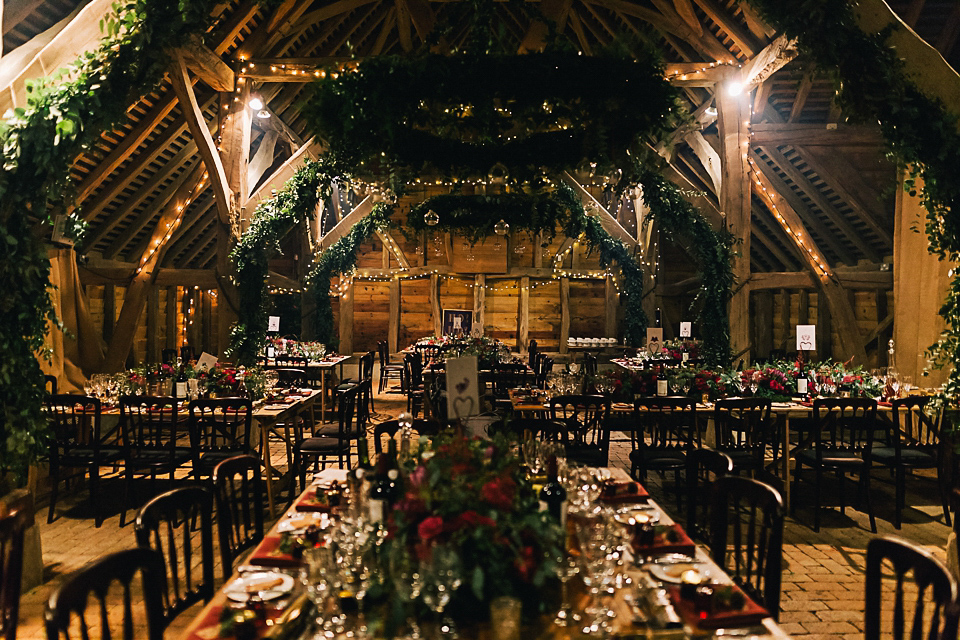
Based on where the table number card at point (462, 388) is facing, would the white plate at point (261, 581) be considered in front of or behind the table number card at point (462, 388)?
in front

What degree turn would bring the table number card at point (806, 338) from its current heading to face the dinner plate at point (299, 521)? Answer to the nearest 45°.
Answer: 0° — it already faces it

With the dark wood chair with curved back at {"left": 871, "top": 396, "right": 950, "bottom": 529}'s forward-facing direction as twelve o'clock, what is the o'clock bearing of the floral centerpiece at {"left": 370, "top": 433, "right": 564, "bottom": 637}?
The floral centerpiece is roughly at 8 o'clock from the dark wood chair with curved back.

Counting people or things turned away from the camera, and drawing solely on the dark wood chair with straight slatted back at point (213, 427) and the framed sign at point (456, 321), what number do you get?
1

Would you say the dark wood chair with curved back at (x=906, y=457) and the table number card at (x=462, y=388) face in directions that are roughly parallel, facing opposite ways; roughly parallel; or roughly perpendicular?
roughly parallel, facing opposite ways

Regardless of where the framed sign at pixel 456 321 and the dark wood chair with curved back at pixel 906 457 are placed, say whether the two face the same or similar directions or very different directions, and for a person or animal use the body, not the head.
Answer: very different directions

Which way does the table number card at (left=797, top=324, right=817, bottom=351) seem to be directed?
toward the camera

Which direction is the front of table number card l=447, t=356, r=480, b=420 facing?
toward the camera

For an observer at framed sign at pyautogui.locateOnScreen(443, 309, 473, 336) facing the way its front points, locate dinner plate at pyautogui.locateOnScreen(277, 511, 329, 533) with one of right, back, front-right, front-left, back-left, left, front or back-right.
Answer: front

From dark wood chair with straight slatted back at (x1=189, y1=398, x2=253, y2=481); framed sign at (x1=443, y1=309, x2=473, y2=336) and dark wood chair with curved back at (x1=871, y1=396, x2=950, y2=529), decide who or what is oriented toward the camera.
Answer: the framed sign

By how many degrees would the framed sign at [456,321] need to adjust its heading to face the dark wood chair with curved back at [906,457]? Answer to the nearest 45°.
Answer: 0° — it already faces it

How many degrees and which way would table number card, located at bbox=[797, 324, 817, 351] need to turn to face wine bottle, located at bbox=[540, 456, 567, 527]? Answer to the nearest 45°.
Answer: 0° — it already faces it

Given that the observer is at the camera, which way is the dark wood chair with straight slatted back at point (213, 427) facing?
facing away from the viewer

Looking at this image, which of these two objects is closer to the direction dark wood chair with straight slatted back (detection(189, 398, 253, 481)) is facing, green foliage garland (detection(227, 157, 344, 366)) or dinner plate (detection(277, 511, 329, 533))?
the green foliage garland

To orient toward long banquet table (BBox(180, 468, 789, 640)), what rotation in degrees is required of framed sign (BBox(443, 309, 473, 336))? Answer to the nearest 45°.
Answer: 0° — it already faces it

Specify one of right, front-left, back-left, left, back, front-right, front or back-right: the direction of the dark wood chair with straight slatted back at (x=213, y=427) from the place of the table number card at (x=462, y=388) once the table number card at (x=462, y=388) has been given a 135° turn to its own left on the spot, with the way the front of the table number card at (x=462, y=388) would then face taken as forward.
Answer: left

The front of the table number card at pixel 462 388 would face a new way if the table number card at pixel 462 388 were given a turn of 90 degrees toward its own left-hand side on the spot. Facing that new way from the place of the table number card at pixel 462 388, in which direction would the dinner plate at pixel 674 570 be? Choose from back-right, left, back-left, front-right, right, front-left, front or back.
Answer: front-right

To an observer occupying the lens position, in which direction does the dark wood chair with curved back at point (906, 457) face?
facing away from the viewer and to the left of the viewer

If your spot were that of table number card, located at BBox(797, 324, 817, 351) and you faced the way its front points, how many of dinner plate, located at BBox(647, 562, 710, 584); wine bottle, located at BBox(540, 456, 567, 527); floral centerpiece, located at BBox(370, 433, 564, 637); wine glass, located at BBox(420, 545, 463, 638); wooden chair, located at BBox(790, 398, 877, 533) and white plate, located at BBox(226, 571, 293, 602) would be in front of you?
6
